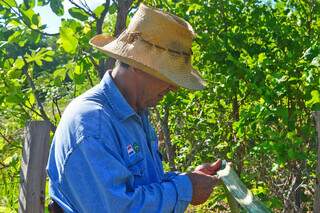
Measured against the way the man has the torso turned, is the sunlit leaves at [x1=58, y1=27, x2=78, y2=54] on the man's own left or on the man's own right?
on the man's own left

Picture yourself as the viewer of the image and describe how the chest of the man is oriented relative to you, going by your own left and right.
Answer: facing to the right of the viewer

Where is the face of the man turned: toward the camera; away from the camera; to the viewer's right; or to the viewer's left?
to the viewer's right

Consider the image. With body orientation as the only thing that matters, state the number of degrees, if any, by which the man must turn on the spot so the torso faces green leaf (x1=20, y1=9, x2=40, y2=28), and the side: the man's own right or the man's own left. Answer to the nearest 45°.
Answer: approximately 135° to the man's own left

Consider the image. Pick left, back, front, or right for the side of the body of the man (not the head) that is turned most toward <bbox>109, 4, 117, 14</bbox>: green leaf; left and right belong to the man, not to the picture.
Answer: left

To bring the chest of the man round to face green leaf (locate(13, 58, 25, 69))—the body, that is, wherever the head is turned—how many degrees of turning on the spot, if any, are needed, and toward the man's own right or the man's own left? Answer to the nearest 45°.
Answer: approximately 135° to the man's own left

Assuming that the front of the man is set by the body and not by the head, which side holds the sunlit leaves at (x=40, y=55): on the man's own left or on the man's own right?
on the man's own left
